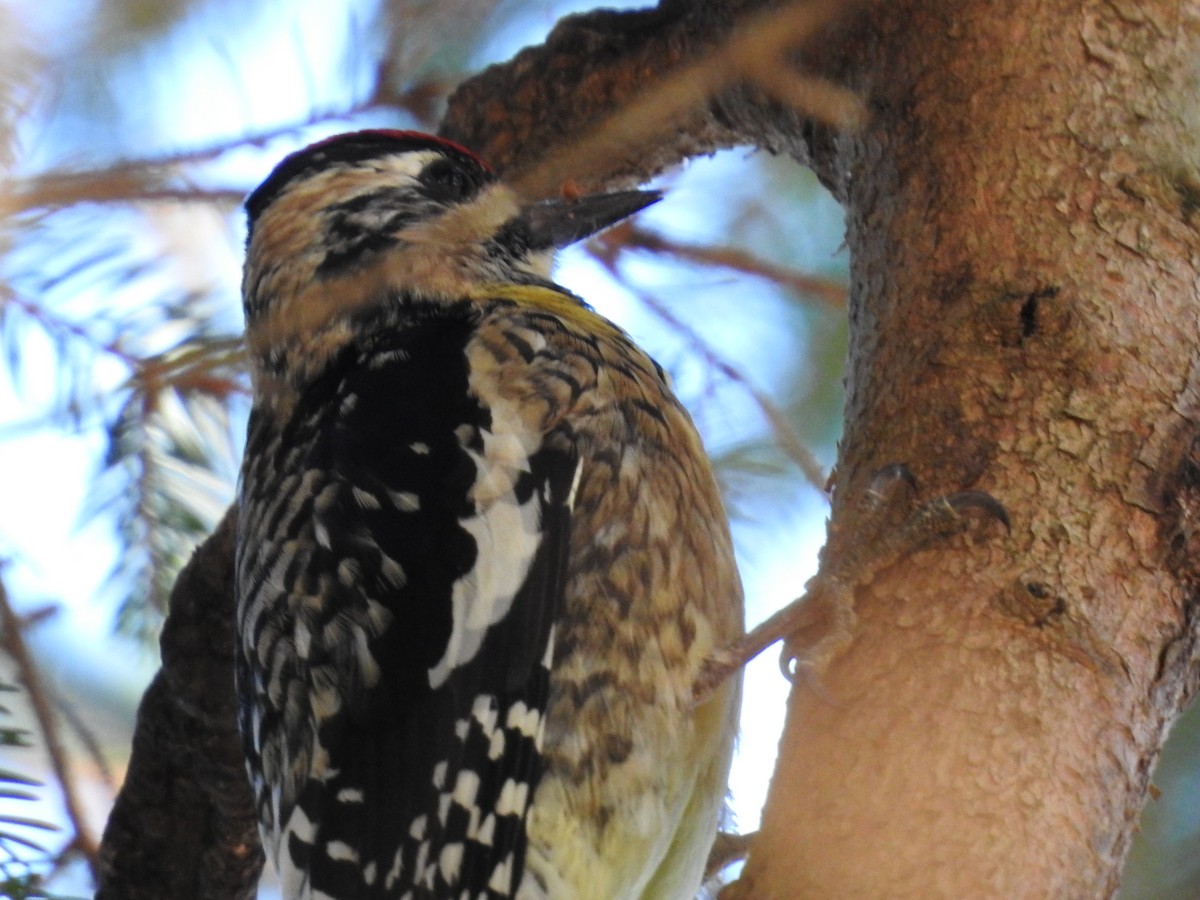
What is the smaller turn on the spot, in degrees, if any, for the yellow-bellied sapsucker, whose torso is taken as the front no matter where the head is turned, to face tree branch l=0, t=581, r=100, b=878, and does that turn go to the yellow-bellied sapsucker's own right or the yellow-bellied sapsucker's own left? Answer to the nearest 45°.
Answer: approximately 135° to the yellow-bellied sapsucker's own left

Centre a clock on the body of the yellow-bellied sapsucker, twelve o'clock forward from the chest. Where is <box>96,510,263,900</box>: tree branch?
The tree branch is roughly at 8 o'clock from the yellow-bellied sapsucker.

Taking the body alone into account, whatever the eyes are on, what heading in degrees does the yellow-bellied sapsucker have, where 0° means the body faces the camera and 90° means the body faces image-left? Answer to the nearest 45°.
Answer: approximately 270°

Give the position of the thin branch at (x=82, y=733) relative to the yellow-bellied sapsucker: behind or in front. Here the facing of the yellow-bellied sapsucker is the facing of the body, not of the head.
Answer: behind
